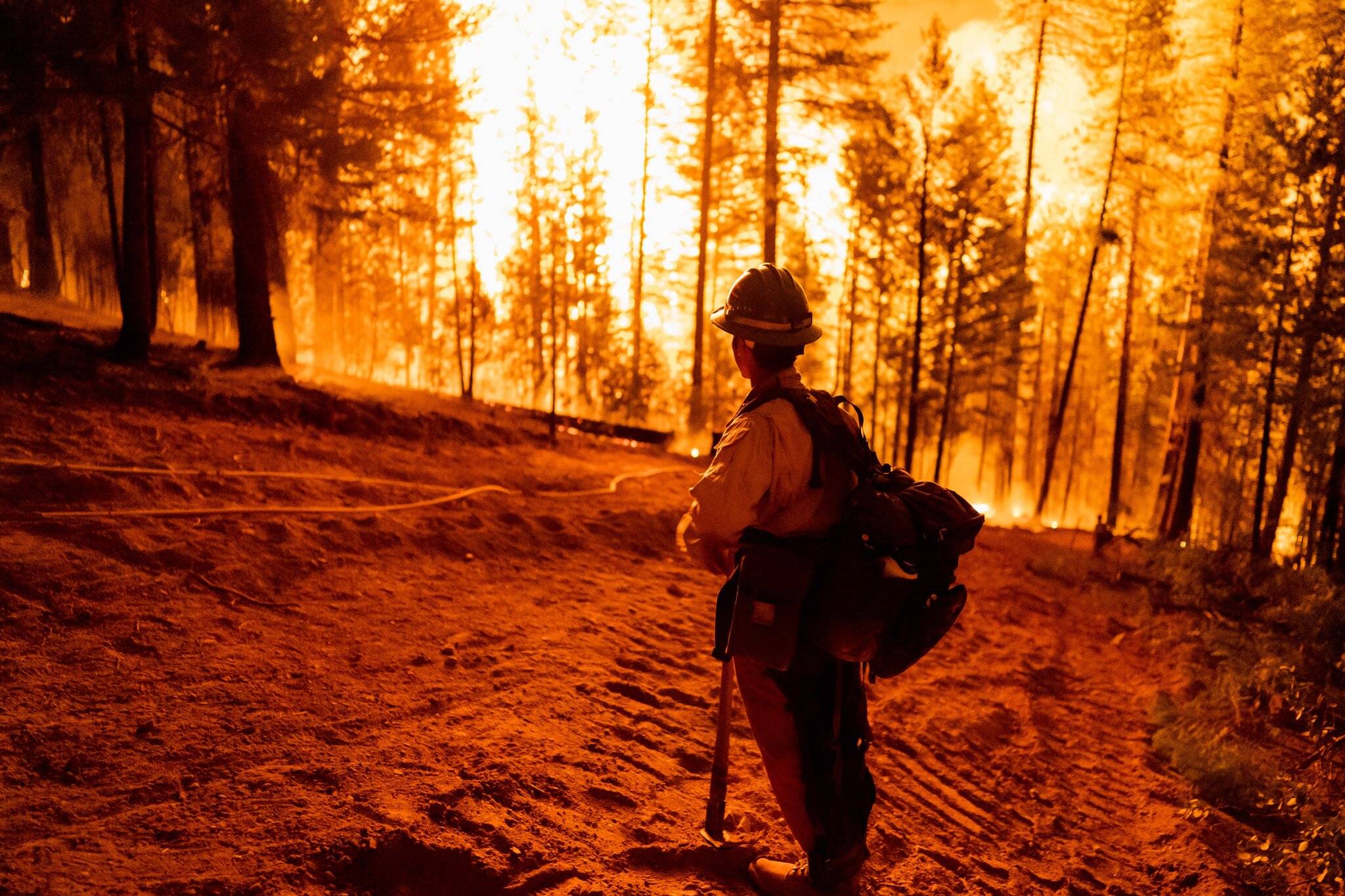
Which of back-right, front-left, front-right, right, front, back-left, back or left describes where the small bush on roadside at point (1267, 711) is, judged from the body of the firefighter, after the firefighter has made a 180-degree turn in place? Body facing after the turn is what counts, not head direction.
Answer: front-left

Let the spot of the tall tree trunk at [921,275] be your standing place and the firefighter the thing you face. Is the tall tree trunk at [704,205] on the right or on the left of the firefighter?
right

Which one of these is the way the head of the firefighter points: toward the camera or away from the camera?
away from the camera

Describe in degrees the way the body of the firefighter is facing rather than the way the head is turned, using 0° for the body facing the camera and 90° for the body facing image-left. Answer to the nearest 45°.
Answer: approximately 90°

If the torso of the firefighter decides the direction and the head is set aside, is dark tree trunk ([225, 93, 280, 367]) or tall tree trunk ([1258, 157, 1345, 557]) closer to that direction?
the dark tree trunk

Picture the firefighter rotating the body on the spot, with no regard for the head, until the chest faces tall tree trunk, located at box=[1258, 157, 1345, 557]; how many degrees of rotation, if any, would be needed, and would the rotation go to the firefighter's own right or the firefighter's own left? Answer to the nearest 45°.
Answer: approximately 135° to the firefighter's own right

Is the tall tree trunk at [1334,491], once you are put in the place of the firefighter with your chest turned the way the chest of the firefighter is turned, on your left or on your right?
on your right

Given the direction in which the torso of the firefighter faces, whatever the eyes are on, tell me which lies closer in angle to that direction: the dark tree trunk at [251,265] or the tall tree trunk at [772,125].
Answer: the dark tree trunk

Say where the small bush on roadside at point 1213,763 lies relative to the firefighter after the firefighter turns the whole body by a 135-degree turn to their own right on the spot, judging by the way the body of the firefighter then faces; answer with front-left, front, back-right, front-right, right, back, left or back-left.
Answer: front

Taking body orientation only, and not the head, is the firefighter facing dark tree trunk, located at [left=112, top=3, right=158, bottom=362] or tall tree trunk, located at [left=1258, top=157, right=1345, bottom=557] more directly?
the dark tree trunk
